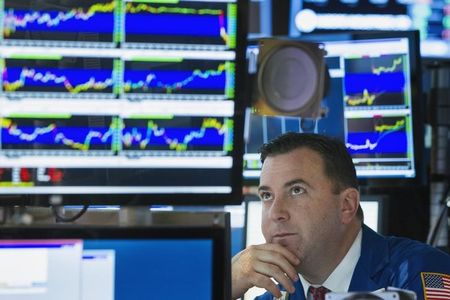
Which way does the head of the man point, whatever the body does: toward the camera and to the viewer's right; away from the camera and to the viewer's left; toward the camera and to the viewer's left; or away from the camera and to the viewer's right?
toward the camera and to the viewer's left

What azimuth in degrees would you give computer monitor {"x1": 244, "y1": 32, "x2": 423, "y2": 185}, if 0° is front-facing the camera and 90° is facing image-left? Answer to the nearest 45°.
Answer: approximately 0°

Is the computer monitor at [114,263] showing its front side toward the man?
no

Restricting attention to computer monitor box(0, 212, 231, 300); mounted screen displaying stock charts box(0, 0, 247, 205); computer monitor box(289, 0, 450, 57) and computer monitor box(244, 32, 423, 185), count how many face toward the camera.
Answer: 4

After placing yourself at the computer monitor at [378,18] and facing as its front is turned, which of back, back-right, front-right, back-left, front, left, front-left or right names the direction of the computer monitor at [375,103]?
front

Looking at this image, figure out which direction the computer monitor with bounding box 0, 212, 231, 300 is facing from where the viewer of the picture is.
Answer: facing the viewer

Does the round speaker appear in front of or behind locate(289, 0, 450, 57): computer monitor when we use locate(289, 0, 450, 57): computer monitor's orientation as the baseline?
in front

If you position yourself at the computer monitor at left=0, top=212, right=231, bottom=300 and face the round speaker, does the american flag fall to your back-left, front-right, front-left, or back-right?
front-right

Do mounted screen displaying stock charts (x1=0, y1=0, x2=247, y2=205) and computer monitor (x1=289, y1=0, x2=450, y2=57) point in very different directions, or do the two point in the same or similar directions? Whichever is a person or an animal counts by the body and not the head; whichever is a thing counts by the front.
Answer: same or similar directions

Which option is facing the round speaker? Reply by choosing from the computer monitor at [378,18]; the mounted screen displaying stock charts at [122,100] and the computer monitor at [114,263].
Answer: the computer monitor at [378,18]

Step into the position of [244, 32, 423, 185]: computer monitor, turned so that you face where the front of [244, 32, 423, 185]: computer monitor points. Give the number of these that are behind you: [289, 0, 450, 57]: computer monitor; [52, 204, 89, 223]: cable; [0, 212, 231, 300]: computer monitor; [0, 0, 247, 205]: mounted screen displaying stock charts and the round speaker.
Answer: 1

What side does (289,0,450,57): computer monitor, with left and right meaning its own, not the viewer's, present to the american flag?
front

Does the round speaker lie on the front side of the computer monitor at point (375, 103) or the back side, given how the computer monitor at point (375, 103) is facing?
on the front side

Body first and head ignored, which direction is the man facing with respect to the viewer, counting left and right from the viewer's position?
facing the viewer and to the left of the viewer

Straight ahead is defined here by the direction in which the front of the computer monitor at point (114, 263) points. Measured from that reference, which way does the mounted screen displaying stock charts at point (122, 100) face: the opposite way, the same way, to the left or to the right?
the same way
